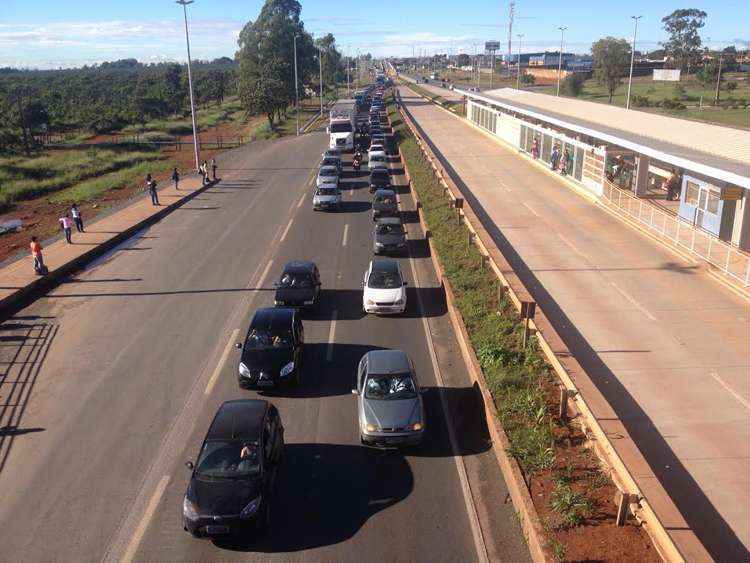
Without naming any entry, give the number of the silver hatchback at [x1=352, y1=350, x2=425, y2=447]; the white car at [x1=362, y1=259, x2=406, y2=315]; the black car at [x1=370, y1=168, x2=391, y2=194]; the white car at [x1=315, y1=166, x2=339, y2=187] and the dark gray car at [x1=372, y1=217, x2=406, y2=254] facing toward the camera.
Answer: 5

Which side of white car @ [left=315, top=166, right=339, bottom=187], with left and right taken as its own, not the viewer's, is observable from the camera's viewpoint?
front

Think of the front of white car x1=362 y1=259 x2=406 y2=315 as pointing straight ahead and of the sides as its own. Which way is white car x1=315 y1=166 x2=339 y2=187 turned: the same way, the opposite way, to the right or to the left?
the same way

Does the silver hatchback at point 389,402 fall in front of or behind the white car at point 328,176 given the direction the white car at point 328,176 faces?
in front

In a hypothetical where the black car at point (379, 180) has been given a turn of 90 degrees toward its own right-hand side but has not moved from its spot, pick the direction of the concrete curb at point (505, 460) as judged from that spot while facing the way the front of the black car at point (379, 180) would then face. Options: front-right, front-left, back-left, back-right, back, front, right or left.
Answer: left

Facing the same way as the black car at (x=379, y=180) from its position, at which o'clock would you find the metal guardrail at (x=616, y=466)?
The metal guardrail is roughly at 12 o'clock from the black car.

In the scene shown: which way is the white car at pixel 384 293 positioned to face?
toward the camera

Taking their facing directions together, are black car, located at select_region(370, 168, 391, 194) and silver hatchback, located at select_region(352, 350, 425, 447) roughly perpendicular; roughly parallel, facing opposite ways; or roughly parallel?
roughly parallel

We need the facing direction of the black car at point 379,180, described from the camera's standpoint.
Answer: facing the viewer

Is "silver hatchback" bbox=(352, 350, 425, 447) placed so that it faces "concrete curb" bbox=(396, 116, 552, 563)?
no

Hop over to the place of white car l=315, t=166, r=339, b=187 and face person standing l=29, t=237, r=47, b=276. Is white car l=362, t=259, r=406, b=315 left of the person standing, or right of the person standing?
left

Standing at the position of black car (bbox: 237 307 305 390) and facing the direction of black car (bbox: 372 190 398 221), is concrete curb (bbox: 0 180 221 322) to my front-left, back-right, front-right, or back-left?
front-left

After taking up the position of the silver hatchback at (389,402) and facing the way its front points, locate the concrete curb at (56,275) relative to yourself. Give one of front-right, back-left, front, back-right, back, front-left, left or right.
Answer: back-right

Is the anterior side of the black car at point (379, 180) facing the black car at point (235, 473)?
yes

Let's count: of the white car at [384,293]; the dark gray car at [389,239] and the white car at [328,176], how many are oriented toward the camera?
3

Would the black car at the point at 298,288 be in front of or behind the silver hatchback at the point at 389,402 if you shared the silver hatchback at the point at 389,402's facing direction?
behind

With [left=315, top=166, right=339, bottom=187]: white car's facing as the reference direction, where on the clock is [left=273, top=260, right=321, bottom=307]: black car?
The black car is roughly at 12 o'clock from the white car.

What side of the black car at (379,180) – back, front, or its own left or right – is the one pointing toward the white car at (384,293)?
front

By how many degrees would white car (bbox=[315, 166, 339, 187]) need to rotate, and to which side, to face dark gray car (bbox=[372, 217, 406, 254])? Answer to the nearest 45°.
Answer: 0° — it already faces it

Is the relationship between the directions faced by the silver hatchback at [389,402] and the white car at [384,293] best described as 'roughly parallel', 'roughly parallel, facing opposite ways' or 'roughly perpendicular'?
roughly parallel
